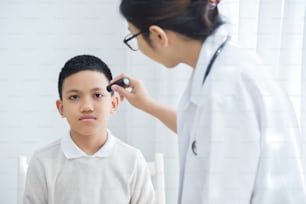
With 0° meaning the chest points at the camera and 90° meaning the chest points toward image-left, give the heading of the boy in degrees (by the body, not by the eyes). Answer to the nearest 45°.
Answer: approximately 0°

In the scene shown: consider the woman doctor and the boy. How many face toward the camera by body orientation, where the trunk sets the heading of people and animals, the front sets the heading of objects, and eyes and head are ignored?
1

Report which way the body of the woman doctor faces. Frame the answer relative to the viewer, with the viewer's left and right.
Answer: facing to the left of the viewer

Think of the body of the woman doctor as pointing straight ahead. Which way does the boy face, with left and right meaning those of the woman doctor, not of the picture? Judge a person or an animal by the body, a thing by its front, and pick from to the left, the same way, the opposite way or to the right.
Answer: to the left

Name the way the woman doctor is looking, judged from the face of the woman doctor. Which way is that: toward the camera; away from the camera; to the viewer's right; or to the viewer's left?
to the viewer's left
